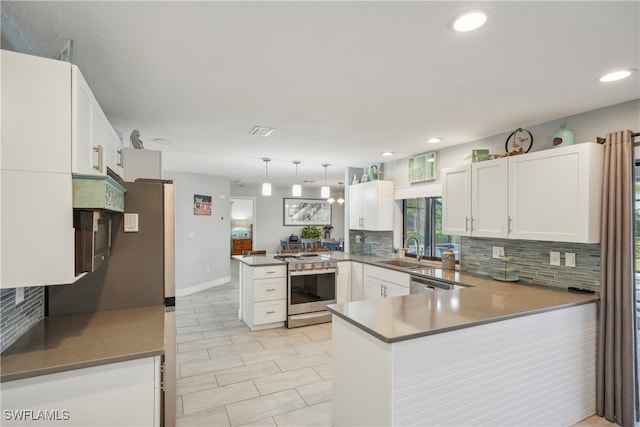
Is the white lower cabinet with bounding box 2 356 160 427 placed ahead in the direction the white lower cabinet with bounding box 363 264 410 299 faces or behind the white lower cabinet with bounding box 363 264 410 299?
ahead

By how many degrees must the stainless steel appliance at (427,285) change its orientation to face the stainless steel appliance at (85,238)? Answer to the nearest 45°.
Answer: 0° — it already faces it

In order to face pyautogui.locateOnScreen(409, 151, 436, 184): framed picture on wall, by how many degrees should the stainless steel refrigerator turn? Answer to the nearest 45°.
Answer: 0° — it already faces it

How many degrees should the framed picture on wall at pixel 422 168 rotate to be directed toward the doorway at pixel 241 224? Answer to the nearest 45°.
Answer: approximately 90° to its right

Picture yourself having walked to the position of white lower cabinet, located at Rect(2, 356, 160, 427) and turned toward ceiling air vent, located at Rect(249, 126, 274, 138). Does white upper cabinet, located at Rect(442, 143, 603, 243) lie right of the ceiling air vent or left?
right

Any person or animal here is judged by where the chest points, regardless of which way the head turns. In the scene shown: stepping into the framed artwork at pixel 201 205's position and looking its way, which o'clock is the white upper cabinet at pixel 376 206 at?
The white upper cabinet is roughly at 12 o'clock from the framed artwork.

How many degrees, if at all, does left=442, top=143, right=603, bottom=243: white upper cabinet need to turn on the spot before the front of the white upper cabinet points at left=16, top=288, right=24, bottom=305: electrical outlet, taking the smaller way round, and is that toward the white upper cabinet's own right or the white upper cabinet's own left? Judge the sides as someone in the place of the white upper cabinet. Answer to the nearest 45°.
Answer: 0° — it already faces it

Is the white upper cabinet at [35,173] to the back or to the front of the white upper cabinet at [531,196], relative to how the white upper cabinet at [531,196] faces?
to the front
